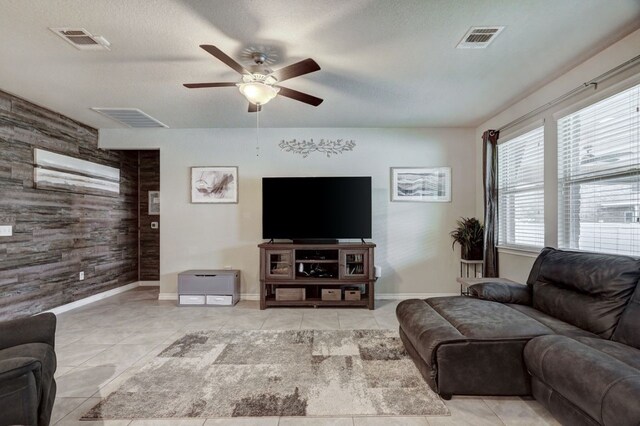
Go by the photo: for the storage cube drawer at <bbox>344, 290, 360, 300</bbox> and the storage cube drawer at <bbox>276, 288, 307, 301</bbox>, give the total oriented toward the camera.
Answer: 2

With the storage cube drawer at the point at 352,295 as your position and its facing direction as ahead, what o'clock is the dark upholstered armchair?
The dark upholstered armchair is roughly at 1 o'clock from the storage cube drawer.

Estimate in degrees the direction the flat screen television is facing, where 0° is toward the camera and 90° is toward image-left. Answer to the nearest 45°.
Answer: approximately 0°

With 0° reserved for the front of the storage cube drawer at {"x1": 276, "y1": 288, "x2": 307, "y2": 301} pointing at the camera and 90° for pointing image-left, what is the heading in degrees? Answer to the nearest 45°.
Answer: approximately 0°

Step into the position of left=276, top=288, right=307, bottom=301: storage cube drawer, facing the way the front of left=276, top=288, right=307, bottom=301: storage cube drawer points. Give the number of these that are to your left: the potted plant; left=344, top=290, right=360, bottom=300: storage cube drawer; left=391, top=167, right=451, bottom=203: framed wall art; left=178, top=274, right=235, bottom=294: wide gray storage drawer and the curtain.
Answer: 4
